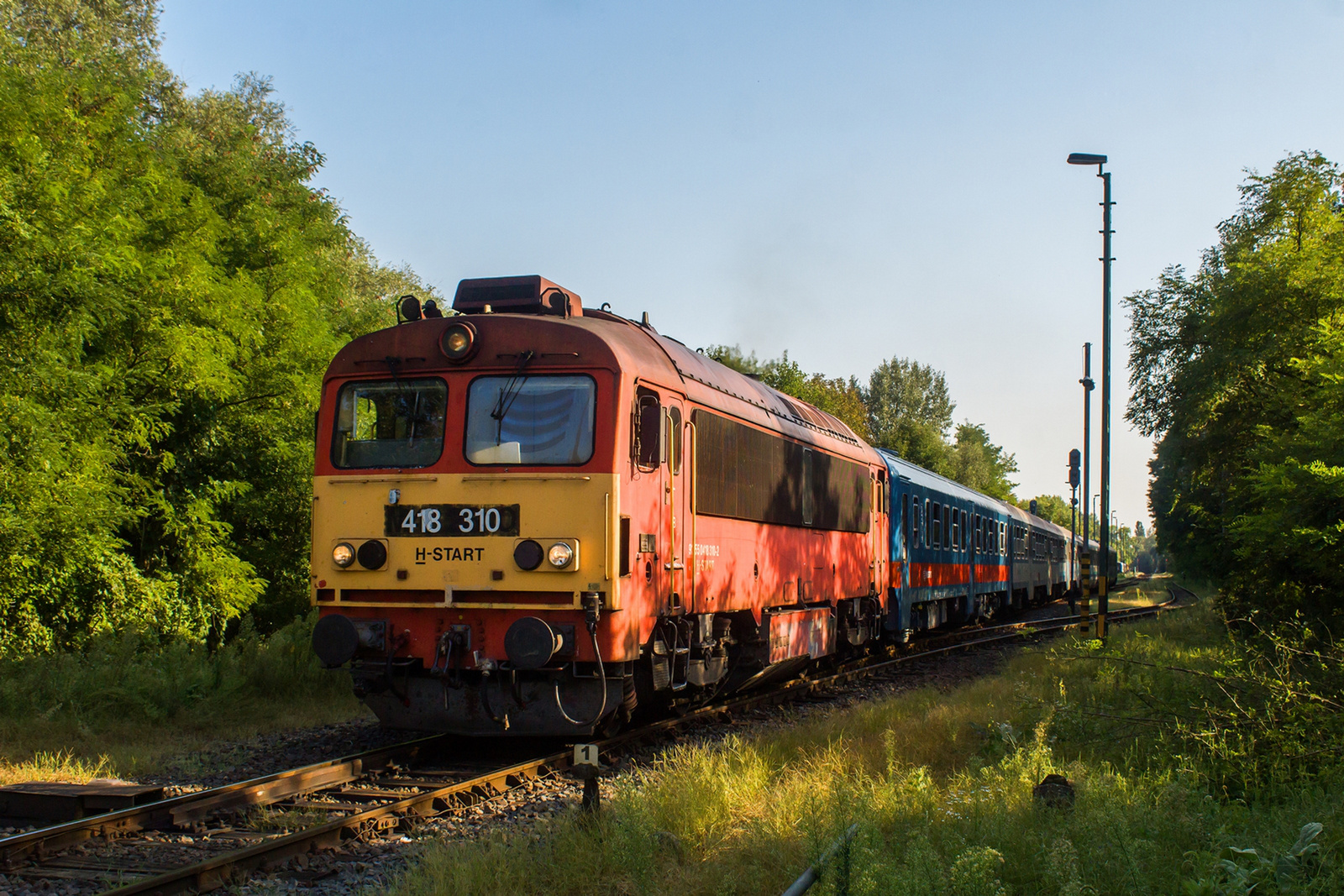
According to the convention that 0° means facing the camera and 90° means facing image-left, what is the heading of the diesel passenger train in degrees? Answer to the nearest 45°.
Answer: approximately 45°

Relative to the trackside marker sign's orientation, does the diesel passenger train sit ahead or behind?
behind

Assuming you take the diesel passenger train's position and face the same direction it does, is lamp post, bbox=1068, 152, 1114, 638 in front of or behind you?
behind

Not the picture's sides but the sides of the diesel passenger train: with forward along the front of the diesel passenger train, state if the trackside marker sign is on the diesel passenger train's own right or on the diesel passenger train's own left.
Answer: on the diesel passenger train's own left

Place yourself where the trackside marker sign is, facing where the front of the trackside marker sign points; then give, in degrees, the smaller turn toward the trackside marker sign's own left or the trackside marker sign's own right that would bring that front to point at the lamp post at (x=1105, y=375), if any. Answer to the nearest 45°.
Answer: approximately 135° to the trackside marker sign's own left

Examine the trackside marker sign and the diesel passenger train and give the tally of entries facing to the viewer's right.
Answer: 0

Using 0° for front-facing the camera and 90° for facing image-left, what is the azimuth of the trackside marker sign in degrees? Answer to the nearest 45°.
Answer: approximately 0°

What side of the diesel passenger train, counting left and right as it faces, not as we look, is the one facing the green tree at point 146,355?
right

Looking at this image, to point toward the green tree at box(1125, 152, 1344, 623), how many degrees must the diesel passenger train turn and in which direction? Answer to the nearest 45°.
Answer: approximately 180°

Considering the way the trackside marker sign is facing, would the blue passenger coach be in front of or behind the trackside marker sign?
behind
